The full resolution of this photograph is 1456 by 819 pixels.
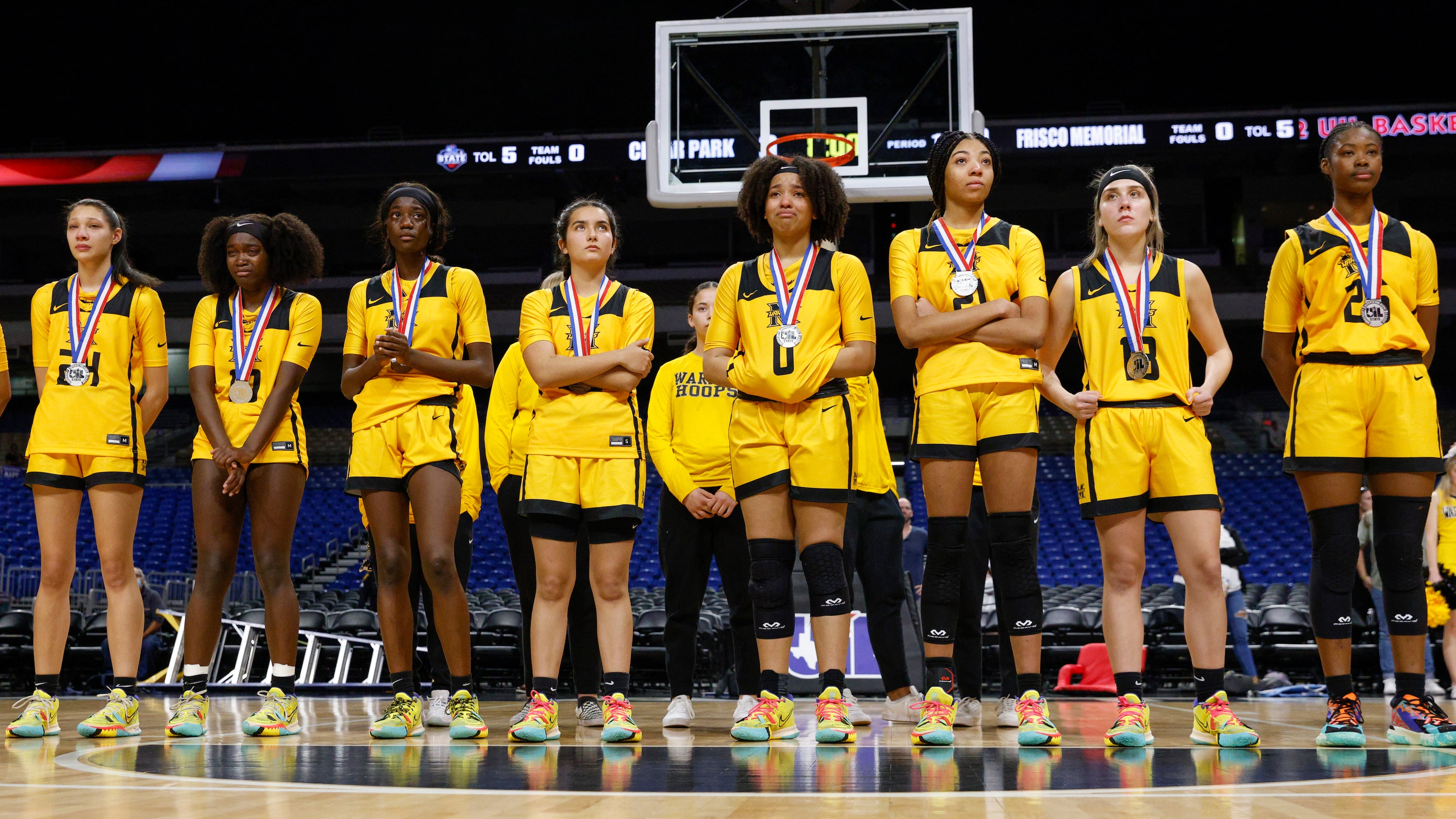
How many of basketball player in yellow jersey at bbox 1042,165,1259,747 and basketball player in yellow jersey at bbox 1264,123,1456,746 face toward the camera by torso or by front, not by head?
2

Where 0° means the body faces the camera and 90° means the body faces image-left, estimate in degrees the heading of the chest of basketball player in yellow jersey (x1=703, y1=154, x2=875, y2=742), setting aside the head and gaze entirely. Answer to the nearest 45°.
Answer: approximately 0°

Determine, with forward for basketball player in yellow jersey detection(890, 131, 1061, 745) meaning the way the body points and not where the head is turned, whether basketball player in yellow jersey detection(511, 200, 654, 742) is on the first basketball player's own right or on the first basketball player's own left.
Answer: on the first basketball player's own right

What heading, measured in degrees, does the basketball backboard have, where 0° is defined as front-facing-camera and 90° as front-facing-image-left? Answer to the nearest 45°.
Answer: approximately 0°

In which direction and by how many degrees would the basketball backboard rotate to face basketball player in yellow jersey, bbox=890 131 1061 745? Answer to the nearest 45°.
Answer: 0° — it already faces them

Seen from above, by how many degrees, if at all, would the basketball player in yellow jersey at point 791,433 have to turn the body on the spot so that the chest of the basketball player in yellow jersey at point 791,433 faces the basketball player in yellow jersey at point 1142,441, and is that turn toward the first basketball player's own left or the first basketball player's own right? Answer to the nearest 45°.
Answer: approximately 90° to the first basketball player's own left

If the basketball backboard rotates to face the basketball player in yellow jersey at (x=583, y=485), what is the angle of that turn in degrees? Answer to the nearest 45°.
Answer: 0° — it already faces them

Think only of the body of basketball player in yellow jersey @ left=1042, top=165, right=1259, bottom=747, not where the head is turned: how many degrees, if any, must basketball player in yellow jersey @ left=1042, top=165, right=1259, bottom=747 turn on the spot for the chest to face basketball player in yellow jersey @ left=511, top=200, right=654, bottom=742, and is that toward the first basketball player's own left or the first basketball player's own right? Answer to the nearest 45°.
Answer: approximately 90° to the first basketball player's own right

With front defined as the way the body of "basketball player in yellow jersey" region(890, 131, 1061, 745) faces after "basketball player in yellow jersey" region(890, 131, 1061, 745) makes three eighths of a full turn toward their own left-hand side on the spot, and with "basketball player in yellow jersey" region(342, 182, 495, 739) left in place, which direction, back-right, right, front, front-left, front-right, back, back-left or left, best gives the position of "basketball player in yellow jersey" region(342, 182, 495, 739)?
back-left
